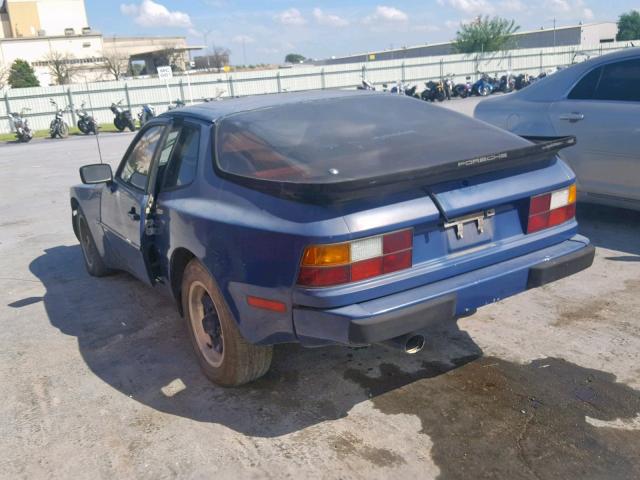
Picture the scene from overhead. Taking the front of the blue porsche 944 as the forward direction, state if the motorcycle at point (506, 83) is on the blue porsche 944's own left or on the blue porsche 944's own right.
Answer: on the blue porsche 944's own right

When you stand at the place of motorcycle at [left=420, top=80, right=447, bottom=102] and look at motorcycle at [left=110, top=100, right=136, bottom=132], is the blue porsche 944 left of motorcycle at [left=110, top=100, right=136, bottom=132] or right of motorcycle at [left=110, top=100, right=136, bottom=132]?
left

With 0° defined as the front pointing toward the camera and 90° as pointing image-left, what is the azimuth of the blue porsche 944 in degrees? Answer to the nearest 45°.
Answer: approximately 135°

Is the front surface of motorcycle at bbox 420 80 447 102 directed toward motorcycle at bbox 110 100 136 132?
yes

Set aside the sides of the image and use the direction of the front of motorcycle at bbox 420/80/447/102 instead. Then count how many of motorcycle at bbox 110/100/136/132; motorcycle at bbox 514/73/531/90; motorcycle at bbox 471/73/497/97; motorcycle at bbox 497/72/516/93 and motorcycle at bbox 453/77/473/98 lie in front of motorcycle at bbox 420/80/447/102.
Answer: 1

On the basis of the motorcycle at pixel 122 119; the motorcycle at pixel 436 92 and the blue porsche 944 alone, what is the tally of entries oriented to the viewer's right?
0

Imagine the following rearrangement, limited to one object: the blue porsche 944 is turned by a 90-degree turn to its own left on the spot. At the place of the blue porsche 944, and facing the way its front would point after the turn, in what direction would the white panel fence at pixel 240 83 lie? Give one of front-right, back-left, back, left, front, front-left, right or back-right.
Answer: back-right

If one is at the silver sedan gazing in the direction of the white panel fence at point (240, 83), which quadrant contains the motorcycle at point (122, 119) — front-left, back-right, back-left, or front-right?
front-left

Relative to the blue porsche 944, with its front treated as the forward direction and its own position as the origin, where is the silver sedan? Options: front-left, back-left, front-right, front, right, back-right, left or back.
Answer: right

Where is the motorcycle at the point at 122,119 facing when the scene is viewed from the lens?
facing the viewer and to the left of the viewer

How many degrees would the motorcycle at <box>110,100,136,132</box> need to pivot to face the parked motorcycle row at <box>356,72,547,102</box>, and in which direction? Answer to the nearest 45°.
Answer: approximately 135° to its left

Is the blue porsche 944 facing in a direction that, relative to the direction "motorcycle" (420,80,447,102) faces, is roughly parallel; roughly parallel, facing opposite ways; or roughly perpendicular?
roughly perpendicular

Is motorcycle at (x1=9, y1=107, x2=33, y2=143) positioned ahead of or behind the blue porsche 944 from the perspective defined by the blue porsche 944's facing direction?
ahead

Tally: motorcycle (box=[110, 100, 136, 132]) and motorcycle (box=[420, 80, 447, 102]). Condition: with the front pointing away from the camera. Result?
0
